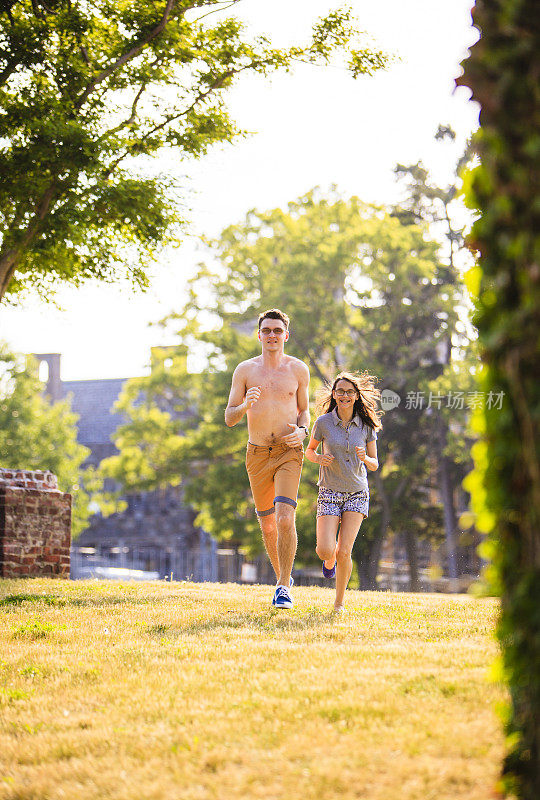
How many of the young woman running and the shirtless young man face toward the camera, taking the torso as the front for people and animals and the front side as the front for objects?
2

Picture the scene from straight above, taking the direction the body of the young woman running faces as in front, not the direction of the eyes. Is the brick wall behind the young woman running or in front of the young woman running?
behind

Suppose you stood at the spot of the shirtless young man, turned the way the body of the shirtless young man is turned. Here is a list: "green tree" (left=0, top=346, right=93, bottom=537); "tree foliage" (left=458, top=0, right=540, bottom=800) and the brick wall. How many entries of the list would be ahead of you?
1

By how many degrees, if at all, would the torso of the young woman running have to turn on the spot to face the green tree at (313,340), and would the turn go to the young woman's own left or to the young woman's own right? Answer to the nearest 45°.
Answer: approximately 180°

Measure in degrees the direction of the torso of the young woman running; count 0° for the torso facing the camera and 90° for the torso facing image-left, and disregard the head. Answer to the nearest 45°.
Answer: approximately 0°

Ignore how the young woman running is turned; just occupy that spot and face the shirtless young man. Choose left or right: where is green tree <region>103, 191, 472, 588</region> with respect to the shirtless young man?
right

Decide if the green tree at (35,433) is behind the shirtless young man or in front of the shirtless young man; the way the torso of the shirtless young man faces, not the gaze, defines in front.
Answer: behind

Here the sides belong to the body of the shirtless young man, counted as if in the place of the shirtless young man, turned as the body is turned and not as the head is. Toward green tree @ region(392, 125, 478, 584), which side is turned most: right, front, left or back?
back

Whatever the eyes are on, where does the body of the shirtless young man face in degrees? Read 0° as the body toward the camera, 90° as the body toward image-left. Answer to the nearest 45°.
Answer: approximately 0°

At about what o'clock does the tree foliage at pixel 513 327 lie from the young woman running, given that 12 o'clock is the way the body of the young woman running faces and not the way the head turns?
The tree foliage is roughly at 12 o'clock from the young woman running.
